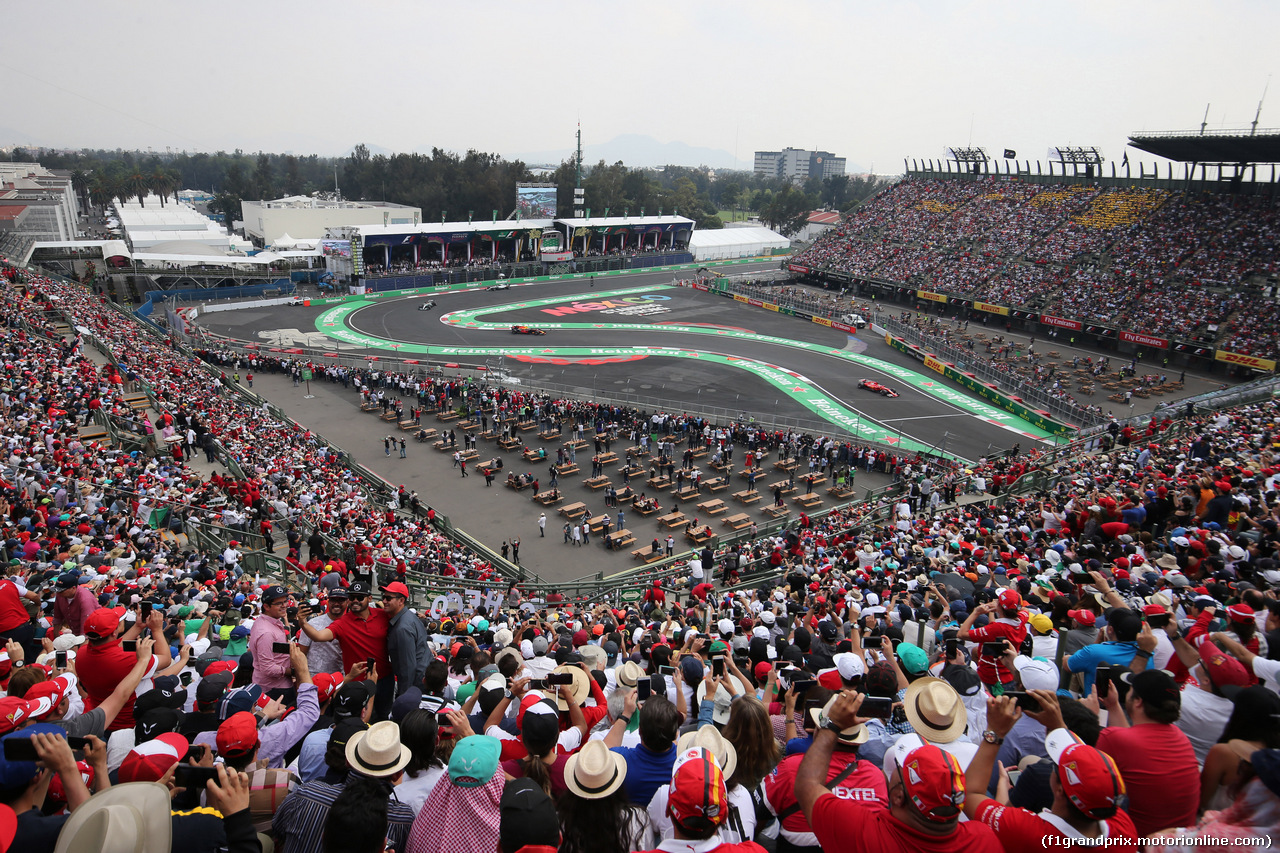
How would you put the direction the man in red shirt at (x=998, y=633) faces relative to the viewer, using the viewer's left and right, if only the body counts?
facing away from the viewer and to the left of the viewer

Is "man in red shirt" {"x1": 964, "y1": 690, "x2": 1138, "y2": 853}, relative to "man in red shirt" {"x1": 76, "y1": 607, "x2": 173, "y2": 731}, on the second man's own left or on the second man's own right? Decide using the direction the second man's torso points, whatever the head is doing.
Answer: on the second man's own right

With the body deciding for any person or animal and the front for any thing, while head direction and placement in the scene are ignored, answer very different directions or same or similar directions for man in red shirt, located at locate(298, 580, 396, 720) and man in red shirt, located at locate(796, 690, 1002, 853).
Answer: very different directions

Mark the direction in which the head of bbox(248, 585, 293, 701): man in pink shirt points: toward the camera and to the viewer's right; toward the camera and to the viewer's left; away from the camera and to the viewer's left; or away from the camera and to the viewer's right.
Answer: toward the camera and to the viewer's right

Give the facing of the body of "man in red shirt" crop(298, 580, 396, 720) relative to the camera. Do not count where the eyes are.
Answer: toward the camera

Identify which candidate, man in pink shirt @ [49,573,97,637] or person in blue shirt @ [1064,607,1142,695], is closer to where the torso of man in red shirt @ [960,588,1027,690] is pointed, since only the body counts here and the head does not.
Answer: the man in pink shirt

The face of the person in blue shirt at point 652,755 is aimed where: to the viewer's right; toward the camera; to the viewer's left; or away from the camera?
away from the camera

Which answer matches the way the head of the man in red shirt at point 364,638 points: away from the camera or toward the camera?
toward the camera

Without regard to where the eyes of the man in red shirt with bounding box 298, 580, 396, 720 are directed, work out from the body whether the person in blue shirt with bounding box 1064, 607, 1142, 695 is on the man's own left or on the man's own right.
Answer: on the man's own left

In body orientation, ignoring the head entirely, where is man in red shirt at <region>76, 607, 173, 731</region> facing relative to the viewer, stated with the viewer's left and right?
facing away from the viewer and to the right of the viewer

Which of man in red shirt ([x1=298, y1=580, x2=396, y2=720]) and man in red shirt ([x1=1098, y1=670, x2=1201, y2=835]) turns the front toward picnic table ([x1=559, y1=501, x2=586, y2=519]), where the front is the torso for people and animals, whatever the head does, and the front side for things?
man in red shirt ([x1=1098, y1=670, x2=1201, y2=835])

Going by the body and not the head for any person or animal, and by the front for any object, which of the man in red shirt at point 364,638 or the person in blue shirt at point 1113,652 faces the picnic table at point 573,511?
the person in blue shirt

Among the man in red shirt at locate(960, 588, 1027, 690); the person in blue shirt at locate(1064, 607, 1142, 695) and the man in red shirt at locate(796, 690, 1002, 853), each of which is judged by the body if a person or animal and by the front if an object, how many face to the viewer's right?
0
